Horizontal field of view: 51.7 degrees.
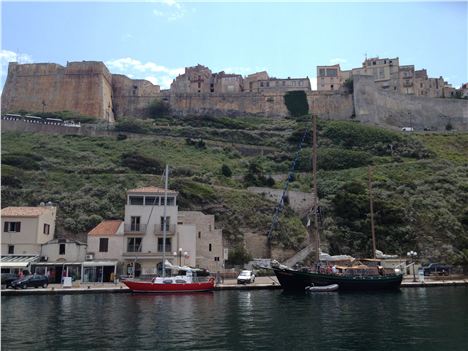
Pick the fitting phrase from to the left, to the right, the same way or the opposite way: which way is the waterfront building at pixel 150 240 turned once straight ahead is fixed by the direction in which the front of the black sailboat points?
to the left

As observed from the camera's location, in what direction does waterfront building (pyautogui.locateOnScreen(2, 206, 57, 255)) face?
facing the viewer

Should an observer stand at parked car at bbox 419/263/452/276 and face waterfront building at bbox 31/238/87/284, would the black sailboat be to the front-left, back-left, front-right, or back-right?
front-left

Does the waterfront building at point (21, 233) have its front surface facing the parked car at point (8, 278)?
yes

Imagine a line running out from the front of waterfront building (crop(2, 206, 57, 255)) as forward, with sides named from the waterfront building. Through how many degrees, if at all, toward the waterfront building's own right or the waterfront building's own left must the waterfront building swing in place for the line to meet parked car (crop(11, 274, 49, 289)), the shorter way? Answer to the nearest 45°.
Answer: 0° — it already faces it

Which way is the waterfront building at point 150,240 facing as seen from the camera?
toward the camera

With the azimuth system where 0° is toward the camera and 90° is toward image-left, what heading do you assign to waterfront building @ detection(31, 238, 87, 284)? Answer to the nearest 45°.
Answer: approximately 0°

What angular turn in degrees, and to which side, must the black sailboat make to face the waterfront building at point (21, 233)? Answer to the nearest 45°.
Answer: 0° — it already faces it

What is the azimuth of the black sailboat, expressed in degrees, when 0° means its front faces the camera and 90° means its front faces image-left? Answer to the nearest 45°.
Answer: approximately 90°

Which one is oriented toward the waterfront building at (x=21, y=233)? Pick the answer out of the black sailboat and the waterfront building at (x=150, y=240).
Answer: the black sailboat

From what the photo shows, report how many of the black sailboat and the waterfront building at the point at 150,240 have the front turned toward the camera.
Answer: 1

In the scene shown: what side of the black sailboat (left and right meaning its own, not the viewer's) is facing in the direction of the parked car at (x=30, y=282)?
front

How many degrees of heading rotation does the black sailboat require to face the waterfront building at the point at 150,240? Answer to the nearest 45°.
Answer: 0° — it already faces it
